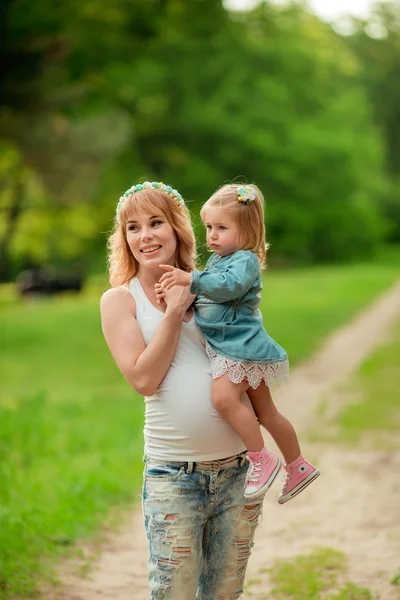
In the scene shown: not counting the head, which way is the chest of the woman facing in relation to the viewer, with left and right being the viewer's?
facing the viewer and to the right of the viewer
